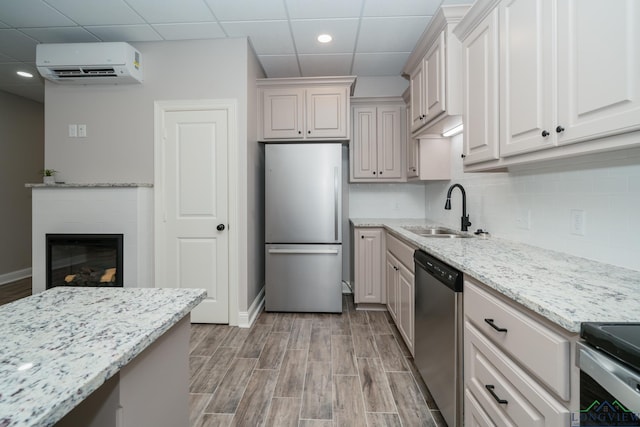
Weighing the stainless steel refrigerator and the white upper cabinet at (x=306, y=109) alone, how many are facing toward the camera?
2

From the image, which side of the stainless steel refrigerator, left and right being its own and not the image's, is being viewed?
front

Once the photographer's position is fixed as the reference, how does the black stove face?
facing the viewer and to the left of the viewer

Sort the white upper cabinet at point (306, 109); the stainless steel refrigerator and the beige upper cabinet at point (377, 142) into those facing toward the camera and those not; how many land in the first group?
3

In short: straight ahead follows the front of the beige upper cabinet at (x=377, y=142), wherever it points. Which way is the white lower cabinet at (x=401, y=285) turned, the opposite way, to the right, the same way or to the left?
to the right

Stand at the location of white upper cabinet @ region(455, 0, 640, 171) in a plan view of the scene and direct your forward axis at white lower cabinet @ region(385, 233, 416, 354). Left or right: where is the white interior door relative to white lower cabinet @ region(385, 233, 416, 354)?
left

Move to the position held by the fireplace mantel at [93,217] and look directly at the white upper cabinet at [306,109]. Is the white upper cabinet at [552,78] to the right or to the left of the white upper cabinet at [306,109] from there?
right

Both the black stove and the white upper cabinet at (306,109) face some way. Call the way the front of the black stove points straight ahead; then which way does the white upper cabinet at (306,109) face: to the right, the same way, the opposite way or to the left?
to the left

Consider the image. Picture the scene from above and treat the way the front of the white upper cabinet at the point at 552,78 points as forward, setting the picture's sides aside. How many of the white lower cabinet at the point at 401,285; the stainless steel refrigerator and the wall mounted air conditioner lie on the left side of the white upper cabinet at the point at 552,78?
0

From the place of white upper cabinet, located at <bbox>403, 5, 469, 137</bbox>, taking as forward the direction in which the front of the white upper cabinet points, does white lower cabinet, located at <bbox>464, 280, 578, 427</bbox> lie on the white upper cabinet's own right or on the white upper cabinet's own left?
on the white upper cabinet's own left

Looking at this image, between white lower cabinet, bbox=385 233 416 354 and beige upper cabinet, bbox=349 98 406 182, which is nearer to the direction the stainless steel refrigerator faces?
the white lower cabinet

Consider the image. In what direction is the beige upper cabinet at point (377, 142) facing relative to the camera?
toward the camera
